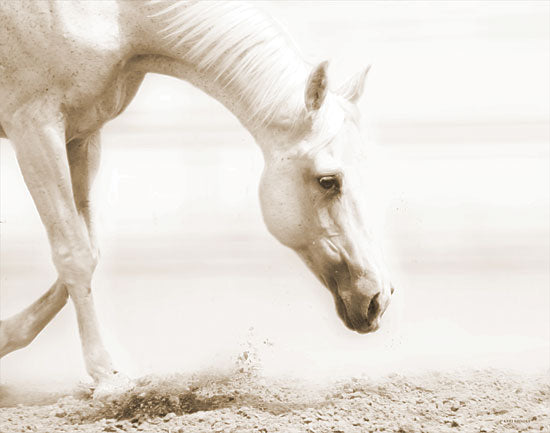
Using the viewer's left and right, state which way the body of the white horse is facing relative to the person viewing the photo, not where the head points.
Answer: facing to the right of the viewer
